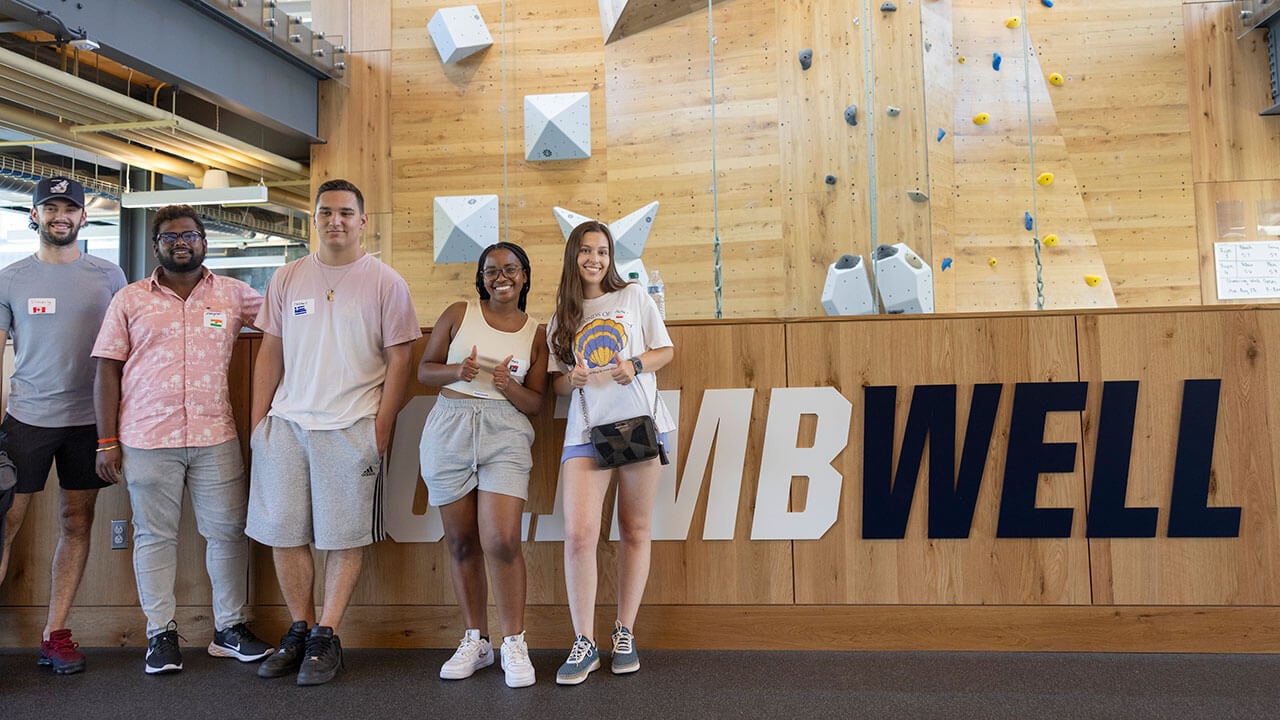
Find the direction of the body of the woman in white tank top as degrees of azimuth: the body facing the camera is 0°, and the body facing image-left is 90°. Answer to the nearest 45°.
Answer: approximately 0°

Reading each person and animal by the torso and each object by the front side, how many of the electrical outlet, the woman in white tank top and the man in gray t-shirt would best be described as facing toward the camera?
3

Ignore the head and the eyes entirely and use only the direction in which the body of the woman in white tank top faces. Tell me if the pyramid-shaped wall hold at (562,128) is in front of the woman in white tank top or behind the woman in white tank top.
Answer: behind

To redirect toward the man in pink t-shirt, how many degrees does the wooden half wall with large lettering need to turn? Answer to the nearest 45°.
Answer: approximately 90° to its right

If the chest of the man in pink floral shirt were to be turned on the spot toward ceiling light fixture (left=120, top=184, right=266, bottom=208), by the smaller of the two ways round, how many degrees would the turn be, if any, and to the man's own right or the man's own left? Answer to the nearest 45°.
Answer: approximately 180°

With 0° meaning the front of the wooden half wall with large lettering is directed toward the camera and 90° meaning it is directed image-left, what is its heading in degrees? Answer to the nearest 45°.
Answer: approximately 0°

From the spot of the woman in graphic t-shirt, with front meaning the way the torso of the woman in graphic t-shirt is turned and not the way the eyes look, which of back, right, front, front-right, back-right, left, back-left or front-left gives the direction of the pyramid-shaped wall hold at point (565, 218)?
back

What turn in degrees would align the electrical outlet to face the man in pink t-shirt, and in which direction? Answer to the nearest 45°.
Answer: approximately 45° to its left

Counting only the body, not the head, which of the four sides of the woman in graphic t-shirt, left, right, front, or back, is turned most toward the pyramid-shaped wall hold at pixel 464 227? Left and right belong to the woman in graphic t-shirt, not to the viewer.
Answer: back
